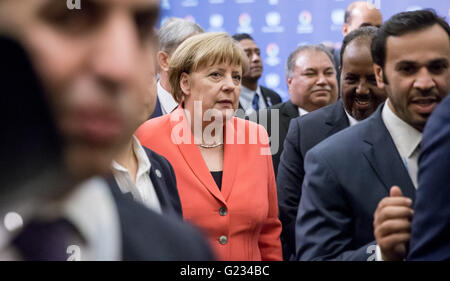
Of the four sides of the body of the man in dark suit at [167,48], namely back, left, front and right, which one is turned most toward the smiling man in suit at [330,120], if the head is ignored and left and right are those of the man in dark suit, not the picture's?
front

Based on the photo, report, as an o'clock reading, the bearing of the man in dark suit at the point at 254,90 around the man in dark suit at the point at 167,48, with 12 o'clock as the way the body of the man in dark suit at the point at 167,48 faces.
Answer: the man in dark suit at the point at 254,90 is roughly at 8 o'clock from the man in dark suit at the point at 167,48.

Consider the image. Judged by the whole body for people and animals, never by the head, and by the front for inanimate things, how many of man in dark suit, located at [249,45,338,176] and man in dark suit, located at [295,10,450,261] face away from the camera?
0

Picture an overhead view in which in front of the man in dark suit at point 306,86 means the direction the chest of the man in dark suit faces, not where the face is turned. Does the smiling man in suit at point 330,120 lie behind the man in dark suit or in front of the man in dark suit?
in front

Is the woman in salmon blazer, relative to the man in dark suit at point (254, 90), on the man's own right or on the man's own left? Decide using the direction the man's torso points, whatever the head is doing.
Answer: on the man's own right

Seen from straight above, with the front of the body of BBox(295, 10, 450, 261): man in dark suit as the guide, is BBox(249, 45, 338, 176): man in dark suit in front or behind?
behind

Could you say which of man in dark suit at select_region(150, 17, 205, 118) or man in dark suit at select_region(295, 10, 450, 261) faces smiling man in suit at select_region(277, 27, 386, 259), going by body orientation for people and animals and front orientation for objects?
man in dark suit at select_region(150, 17, 205, 118)

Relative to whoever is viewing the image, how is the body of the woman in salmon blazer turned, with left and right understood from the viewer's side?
facing the viewer and to the right of the viewer
